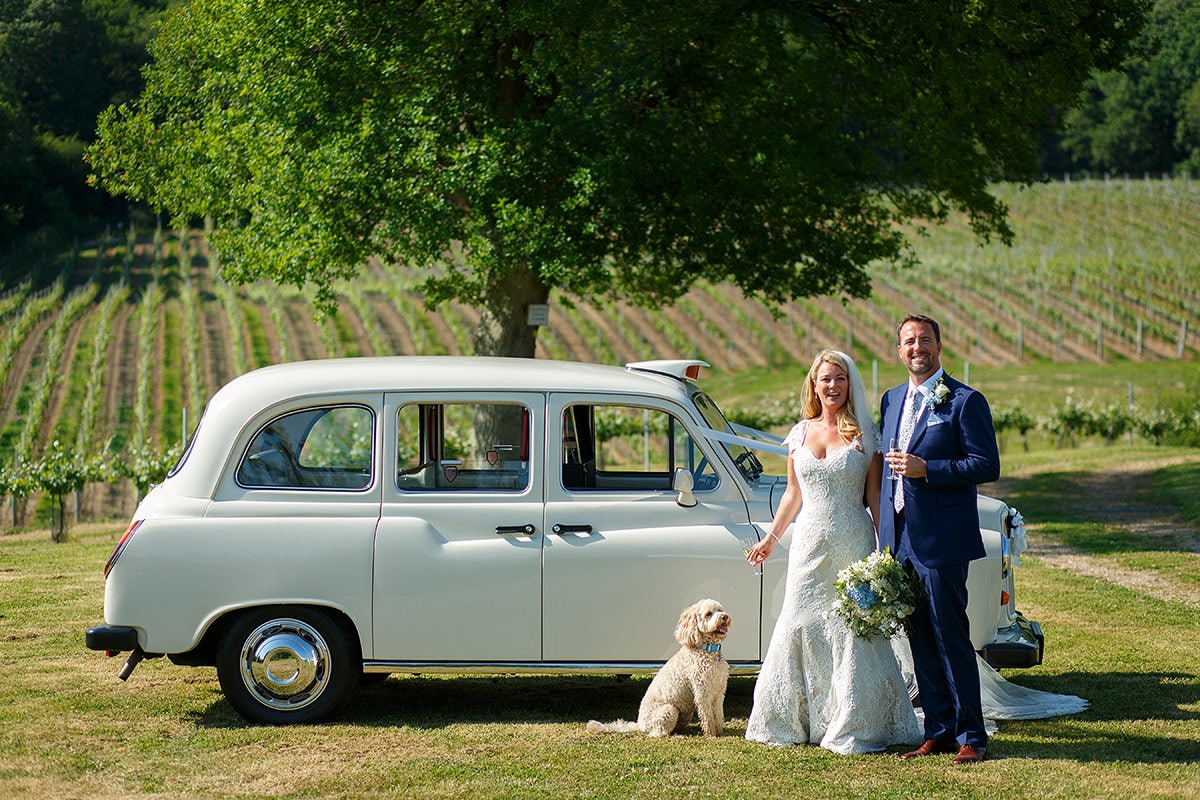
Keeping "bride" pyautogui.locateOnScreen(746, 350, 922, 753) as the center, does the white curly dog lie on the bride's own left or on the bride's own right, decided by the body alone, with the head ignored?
on the bride's own right

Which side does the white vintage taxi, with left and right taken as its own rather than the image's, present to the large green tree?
left

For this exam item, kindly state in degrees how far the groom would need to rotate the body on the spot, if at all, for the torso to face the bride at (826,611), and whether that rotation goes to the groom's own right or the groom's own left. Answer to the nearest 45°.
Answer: approximately 45° to the groom's own right

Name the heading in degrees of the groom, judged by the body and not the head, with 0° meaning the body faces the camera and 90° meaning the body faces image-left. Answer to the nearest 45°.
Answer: approximately 45°

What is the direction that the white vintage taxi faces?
to the viewer's right

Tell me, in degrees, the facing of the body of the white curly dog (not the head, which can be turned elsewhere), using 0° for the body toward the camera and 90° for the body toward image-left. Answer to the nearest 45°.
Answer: approximately 270°

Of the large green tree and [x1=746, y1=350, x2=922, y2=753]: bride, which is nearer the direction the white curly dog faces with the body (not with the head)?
the bride

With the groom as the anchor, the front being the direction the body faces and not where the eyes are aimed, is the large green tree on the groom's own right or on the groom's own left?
on the groom's own right

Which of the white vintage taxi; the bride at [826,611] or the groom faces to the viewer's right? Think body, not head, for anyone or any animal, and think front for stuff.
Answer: the white vintage taxi

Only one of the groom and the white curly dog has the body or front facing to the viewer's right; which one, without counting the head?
the white curly dog
